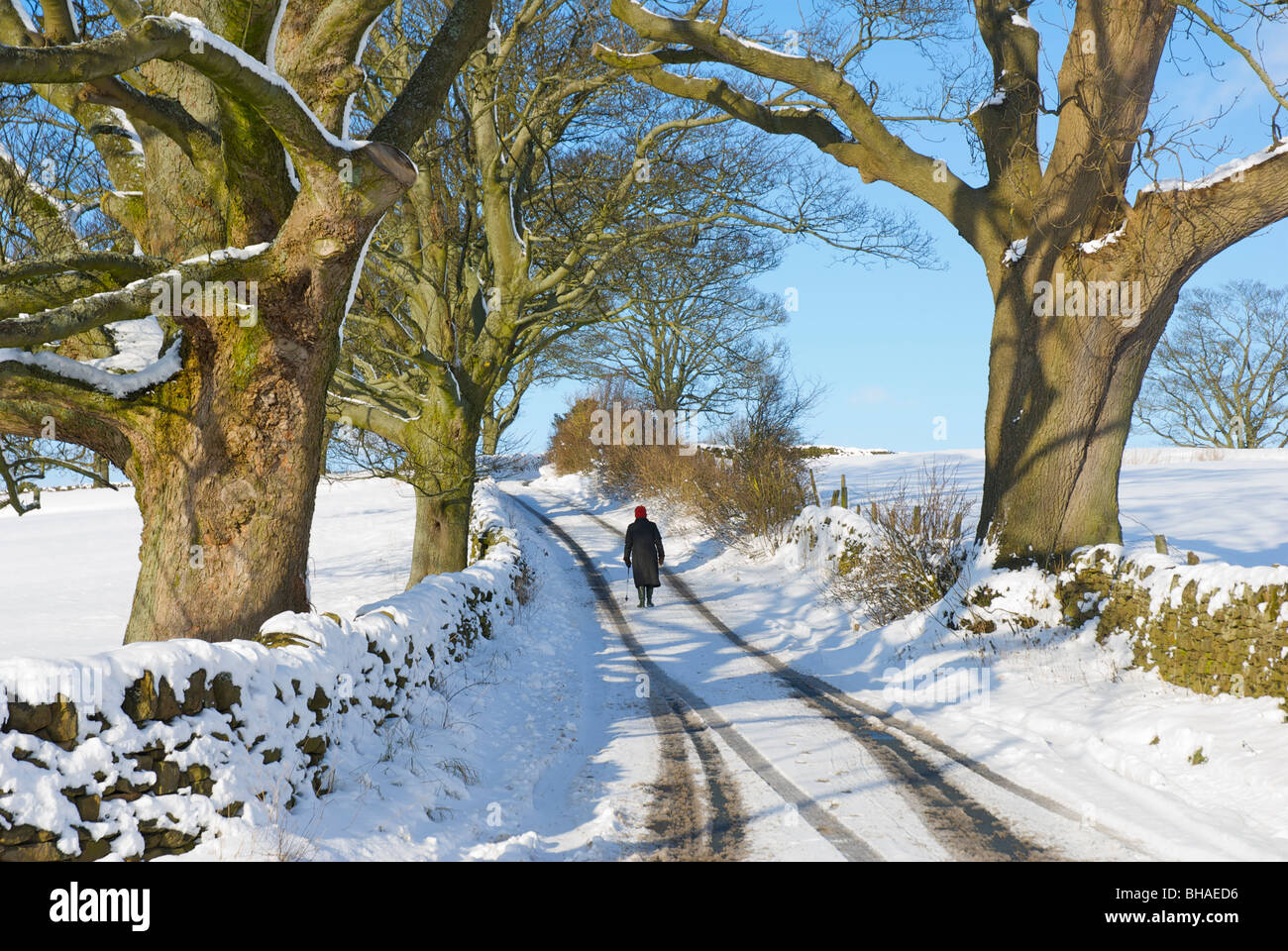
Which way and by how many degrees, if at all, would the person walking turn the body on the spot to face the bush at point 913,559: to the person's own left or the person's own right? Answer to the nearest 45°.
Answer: approximately 135° to the person's own right

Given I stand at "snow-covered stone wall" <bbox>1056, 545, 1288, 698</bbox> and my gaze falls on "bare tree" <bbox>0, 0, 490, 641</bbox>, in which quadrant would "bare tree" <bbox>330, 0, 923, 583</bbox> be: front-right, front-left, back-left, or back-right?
front-right

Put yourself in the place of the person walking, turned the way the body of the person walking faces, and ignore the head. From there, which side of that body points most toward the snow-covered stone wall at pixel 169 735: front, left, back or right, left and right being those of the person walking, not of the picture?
back

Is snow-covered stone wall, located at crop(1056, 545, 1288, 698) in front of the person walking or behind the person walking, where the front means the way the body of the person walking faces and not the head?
behind

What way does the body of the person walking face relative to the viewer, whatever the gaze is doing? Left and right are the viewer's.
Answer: facing away from the viewer
